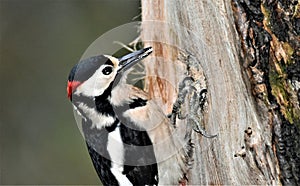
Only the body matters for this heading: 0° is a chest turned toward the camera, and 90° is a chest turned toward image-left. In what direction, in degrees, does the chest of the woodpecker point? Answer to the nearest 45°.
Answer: approximately 270°
